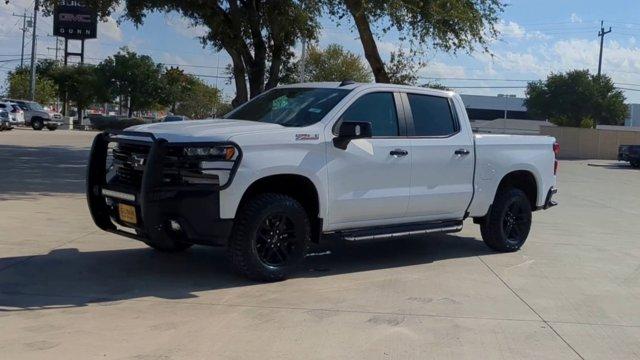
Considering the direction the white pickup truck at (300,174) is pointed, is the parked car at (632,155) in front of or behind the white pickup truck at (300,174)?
behind

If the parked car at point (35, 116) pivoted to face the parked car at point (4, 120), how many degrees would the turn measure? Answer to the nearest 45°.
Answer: approximately 45° to its right

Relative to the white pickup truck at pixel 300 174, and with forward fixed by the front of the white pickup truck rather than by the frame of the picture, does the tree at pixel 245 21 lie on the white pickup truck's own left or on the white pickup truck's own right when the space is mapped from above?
on the white pickup truck's own right
